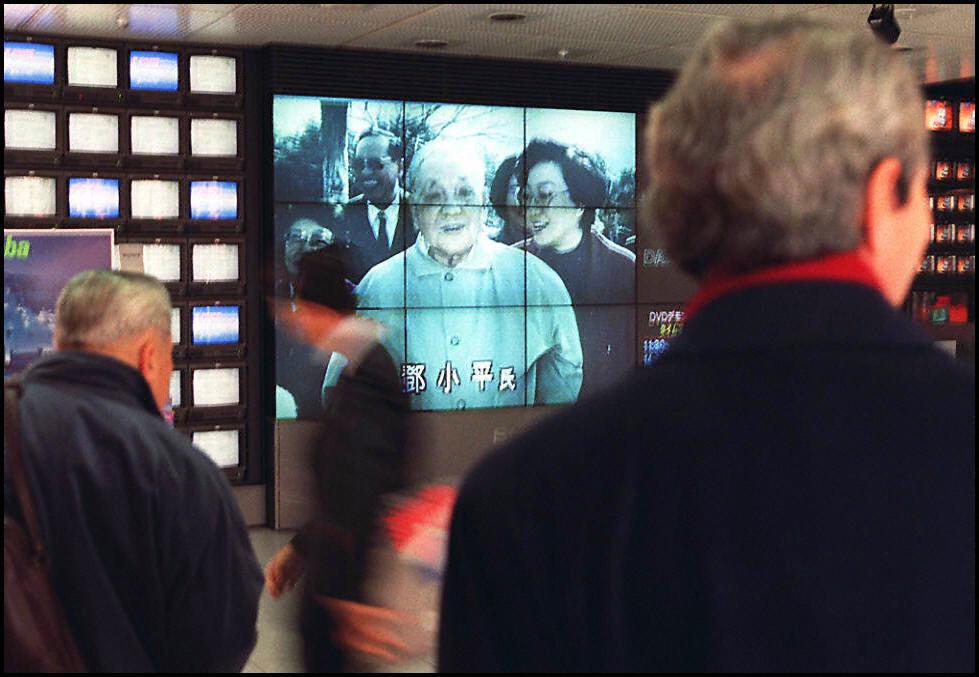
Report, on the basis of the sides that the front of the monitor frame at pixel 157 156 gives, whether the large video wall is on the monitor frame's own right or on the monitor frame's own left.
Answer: on the monitor frame's own left

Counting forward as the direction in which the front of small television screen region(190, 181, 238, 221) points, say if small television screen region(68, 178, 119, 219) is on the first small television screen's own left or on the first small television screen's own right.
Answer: on the first small television screen's own right

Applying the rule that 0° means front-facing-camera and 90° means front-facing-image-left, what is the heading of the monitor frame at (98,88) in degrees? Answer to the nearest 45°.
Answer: approximately 0°

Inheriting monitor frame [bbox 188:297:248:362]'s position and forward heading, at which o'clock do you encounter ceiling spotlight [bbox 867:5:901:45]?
The ceiling spotlight is roughly at 10 o'clock from the monitor frame.

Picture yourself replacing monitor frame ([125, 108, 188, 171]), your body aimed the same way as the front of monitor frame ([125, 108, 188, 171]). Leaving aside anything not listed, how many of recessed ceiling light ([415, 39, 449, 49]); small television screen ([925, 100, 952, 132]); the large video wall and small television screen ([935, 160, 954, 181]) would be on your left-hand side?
4

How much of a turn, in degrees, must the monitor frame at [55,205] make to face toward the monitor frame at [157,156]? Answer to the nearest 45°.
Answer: approximately 90° to its left

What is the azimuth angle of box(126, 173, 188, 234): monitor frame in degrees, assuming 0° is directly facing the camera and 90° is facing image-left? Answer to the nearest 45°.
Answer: approximately 0°

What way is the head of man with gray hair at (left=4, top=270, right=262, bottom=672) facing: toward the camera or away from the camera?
away from the camera

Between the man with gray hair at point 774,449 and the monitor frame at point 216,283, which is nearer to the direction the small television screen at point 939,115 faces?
the man with gray hair
